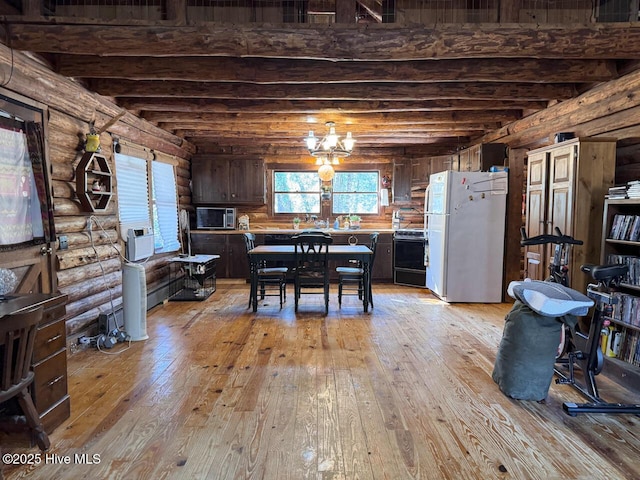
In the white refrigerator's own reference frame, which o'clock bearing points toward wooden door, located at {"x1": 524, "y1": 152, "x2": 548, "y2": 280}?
The wooden door is roughly at 8 o'clock from the white refrigerator.

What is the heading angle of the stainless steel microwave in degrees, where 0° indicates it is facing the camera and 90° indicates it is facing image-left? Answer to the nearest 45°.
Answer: approximately 0°

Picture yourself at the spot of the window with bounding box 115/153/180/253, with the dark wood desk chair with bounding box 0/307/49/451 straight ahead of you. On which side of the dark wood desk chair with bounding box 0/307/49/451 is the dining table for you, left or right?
left

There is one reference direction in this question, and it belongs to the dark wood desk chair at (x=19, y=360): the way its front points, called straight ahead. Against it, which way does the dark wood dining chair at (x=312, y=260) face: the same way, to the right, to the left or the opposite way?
to the right

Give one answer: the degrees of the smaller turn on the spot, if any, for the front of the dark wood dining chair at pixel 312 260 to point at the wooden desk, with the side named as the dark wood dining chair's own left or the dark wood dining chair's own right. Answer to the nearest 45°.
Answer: approximately 135° to the dark wood dining chair's own left

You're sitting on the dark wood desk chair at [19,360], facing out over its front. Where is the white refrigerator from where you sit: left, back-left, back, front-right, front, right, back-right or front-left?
back-right

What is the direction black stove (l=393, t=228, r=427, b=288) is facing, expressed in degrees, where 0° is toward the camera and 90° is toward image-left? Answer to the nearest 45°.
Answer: approximately 45°

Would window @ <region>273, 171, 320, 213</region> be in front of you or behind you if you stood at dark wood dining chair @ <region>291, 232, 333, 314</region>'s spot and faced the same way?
in front

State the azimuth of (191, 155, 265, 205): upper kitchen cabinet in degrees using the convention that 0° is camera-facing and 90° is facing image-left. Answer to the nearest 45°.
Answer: approximately 0°

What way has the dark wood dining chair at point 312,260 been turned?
away from the camera

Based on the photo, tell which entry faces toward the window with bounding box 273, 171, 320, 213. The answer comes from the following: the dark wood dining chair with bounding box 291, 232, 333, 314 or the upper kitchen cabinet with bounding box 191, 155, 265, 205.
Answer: the dark wood dining chair
